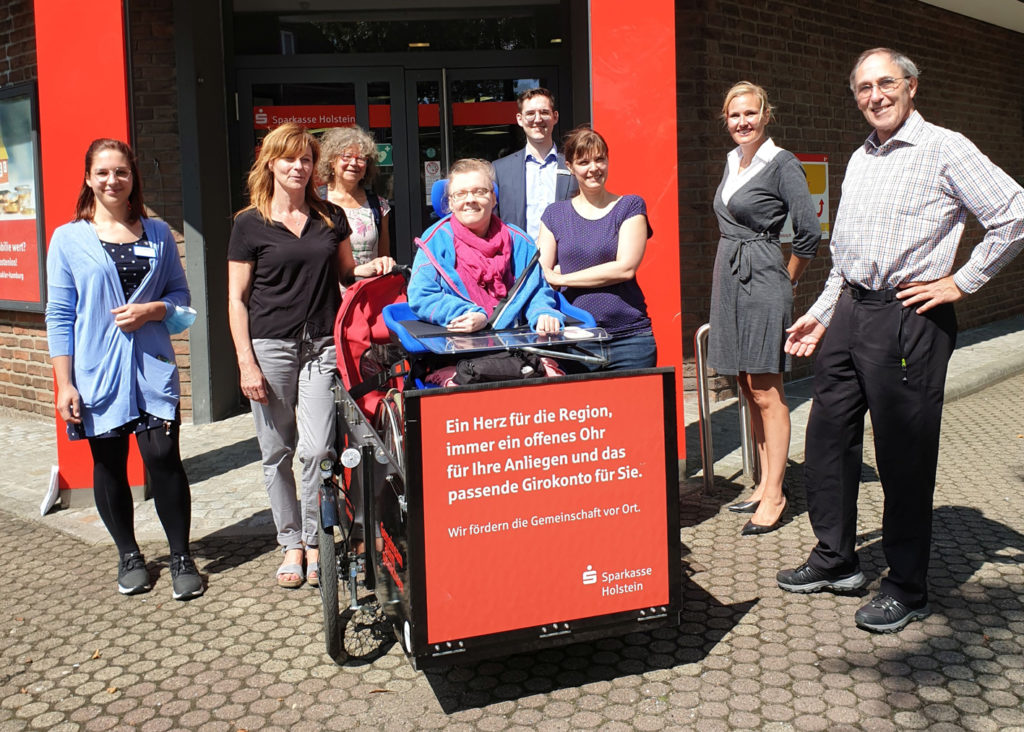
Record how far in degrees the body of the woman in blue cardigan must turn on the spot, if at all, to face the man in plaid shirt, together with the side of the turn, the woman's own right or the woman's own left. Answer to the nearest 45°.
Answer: approximately 45° to the woman's own left

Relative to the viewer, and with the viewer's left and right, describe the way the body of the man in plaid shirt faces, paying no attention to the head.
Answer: facing the viewer and to the left of the viewer

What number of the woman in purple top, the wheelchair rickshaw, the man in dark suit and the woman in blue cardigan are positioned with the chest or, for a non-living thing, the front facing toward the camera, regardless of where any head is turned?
4

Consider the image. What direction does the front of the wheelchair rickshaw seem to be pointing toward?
toward the camera

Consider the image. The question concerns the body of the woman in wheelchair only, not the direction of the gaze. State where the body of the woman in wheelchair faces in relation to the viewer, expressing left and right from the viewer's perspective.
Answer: facing the viewer

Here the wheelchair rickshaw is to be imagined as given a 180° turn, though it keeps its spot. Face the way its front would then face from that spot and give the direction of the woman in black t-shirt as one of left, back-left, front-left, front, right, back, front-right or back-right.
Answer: front-left

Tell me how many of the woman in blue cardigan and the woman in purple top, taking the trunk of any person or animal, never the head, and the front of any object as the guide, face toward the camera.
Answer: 2

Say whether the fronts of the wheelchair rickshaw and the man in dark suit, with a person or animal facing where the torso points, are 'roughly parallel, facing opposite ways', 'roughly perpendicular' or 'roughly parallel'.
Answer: roughly parallel

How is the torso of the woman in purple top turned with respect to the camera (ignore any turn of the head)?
toward the camera

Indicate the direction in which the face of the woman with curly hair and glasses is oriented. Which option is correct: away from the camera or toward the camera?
toward the camera

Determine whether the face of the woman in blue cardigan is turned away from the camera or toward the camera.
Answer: toward the camera

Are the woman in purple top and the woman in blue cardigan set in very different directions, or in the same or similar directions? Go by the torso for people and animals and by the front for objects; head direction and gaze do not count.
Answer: same or similar directions

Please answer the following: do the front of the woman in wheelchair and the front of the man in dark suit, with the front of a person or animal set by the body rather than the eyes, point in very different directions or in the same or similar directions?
same or similar directions
